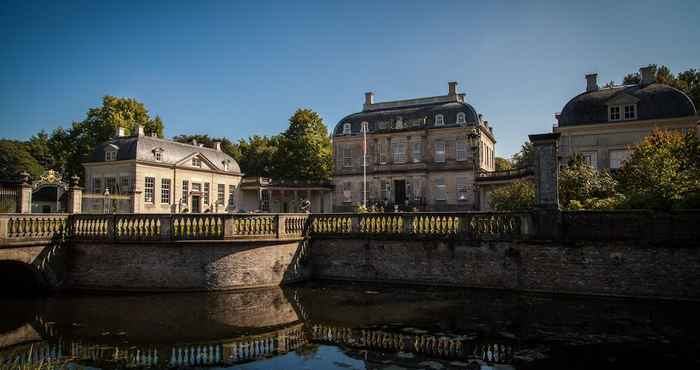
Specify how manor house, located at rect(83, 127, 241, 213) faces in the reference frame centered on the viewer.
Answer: facing the viewer and to the right of the viewer

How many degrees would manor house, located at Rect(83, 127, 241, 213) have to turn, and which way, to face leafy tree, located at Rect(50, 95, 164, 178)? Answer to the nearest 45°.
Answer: approximately 180°

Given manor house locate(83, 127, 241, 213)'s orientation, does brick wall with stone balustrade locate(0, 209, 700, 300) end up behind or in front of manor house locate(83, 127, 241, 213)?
in front

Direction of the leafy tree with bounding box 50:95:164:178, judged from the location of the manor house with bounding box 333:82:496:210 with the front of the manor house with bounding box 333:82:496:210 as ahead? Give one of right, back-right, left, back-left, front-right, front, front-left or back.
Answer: right

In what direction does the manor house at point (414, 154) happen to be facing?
toward the camera

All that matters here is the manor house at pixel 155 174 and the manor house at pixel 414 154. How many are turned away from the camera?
0

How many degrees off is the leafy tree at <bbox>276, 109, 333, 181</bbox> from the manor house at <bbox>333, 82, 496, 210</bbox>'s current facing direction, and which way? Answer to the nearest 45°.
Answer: approximately 135° to its right

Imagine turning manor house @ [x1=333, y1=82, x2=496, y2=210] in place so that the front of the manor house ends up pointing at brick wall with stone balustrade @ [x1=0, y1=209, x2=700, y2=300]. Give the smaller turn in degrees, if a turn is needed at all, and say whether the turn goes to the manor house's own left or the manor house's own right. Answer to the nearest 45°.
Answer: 0° — it already faces it

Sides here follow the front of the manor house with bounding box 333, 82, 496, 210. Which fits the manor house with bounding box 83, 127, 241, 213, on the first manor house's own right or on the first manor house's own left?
on the first manor house's own right

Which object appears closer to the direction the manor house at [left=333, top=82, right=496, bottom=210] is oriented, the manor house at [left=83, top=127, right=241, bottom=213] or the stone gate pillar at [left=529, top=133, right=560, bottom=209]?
the stone gate pillar
